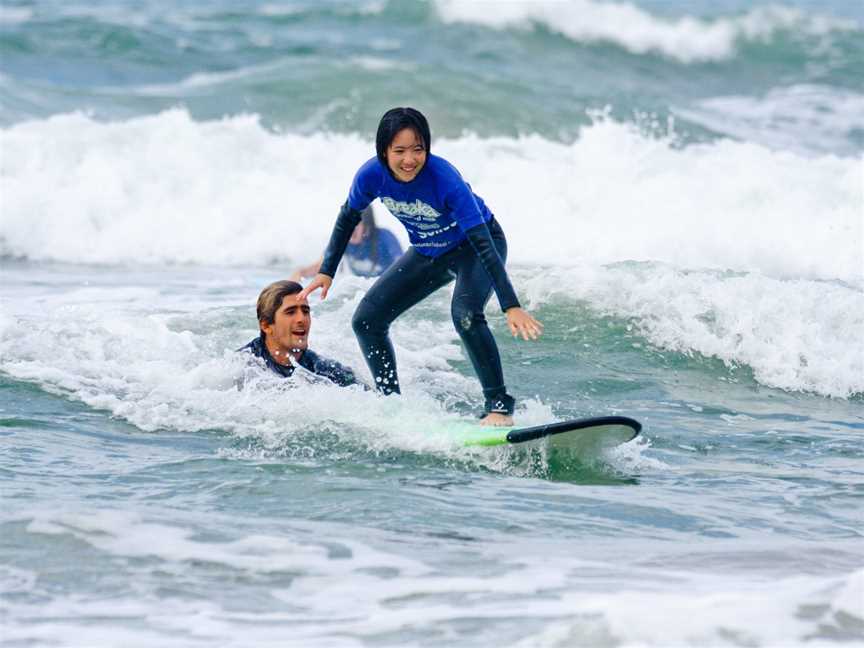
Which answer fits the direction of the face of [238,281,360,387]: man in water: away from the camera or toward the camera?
toward the camera

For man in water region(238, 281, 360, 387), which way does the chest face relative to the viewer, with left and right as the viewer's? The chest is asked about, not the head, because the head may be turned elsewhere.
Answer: facing the viewer and to the right of the viewer

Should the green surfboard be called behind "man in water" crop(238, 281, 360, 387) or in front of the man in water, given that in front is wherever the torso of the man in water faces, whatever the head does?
in front

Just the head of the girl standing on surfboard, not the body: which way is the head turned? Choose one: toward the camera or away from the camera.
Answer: toward the camera
